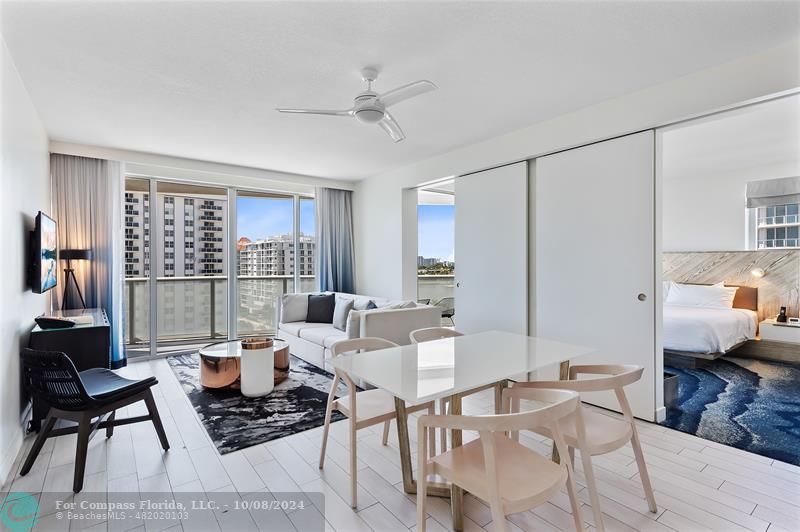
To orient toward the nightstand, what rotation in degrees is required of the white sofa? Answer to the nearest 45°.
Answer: approximately 135° to its left

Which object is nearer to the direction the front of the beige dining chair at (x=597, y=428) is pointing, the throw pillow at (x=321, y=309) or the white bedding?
the throw pillow

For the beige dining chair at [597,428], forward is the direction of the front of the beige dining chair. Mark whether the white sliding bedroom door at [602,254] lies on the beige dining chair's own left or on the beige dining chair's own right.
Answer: on the beige dining chair's own right

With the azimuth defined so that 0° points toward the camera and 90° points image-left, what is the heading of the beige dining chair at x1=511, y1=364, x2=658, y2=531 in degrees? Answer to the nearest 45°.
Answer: approximately 135°

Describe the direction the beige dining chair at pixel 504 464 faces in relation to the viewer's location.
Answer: facing away from the viewer and to the left of the viewer
